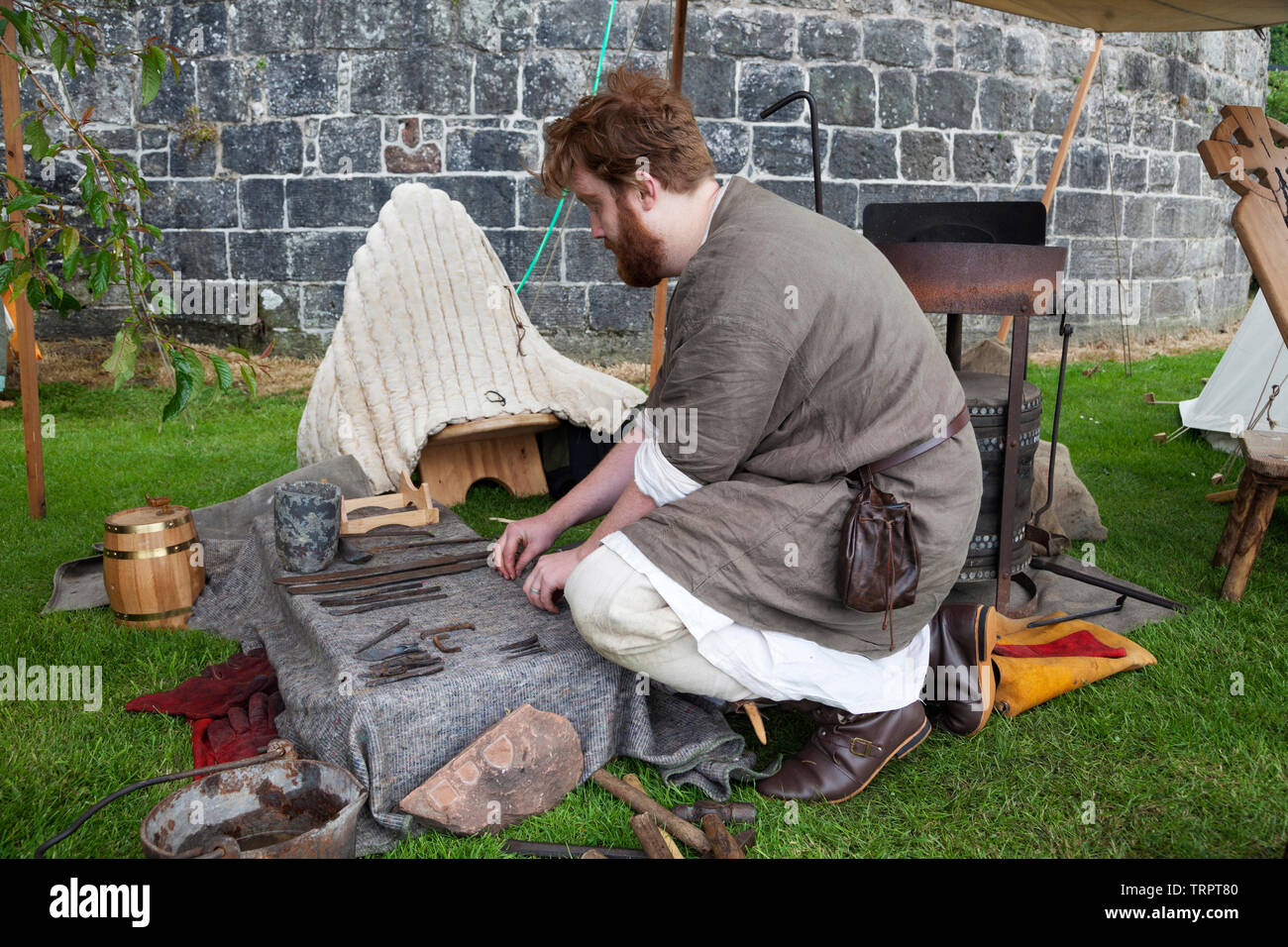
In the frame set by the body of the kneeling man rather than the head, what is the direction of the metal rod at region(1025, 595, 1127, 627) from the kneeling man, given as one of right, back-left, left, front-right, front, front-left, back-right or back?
back-right

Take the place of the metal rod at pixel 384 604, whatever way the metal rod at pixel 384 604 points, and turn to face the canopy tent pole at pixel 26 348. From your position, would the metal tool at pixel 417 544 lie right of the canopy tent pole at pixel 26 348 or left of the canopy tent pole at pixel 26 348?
right

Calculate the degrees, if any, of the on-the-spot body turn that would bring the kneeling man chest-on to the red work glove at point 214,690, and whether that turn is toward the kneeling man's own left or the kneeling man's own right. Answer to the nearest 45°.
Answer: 0° — they already face it

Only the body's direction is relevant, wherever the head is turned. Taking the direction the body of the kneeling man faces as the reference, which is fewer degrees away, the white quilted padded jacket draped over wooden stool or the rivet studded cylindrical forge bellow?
the white quilted padded jacket draped over wooden stool

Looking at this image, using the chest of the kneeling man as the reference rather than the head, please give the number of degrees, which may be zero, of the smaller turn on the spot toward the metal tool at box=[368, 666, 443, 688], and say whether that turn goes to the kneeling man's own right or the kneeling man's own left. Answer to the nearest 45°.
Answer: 0° — they already face it

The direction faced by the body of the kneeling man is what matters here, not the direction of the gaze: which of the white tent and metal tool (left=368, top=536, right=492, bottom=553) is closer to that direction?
the metal tool

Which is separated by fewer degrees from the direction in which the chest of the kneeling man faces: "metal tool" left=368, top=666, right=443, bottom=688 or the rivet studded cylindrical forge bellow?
the metal tool

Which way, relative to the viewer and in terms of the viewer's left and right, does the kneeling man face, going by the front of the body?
facing to the left of the viewer
